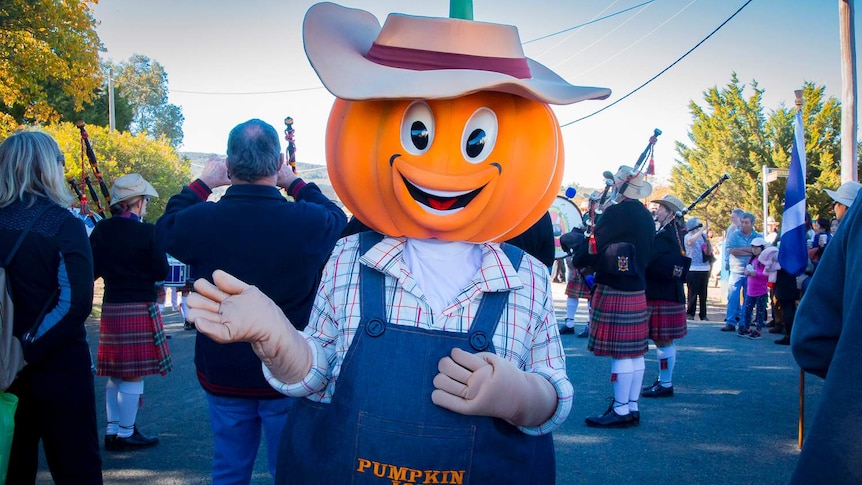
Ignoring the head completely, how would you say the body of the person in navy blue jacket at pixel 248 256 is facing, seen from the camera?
away from the camera

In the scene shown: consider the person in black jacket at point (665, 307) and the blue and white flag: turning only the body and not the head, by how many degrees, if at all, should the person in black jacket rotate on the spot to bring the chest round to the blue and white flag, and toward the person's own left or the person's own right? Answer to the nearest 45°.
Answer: approximately 180°

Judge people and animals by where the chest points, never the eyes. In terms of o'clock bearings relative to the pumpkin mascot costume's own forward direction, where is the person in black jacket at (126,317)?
The person in black jacket is roughly at 5 o'clock from the pumpkin mascot costume.

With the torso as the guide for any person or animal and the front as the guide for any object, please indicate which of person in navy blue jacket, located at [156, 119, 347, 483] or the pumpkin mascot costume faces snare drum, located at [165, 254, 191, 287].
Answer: the person in navy blue jacket

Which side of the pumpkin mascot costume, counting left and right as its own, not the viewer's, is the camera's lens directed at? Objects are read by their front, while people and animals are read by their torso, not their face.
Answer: front

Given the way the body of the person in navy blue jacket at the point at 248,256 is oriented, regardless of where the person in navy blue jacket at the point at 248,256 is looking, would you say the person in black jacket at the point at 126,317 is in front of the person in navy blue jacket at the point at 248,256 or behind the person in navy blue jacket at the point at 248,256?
in front

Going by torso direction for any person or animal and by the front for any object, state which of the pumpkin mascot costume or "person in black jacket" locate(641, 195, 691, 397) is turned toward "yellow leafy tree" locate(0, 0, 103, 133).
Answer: the person in black jacket

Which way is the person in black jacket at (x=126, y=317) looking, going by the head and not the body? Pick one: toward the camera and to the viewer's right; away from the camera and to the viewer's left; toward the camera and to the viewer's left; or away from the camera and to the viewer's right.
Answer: away from the camera and to the viewer's right

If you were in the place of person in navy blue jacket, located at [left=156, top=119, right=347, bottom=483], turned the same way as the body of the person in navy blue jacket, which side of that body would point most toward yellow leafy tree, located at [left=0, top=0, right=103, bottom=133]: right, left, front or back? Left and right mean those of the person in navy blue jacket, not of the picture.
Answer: front

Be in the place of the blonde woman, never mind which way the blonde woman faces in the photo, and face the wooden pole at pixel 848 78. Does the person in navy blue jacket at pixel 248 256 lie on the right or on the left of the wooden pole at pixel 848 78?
right
